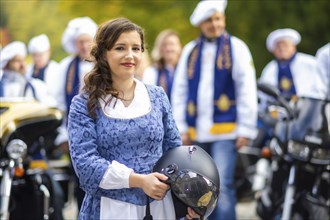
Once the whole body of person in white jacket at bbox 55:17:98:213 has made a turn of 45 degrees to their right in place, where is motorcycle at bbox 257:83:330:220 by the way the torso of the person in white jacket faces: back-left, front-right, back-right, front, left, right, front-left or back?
front-left

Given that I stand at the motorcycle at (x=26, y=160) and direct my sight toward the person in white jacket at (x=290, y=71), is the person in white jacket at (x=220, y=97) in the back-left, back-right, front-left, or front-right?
front-right

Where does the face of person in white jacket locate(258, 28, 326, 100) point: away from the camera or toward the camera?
toward the camera

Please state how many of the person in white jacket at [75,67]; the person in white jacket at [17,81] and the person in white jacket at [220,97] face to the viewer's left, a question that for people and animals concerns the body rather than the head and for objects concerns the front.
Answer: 0

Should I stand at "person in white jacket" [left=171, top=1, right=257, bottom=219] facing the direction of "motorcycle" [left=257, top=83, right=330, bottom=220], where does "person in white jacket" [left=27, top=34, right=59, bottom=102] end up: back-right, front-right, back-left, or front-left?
back-left

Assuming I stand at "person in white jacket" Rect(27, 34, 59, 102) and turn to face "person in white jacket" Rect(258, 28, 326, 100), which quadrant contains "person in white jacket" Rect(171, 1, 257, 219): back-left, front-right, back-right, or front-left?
front-right

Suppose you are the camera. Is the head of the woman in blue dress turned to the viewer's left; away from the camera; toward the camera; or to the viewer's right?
toward the camera

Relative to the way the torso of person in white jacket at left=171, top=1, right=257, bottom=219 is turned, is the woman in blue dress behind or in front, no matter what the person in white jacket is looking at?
in front

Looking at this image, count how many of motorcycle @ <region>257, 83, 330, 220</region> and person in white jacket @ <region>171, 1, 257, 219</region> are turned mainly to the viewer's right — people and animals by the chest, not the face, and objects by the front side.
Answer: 0

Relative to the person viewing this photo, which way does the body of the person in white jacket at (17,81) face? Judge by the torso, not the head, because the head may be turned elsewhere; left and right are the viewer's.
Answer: facing the viewer and to the right of the viewer

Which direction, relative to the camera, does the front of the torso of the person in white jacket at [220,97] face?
toward the camera

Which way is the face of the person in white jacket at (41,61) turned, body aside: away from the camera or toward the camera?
toward the camera

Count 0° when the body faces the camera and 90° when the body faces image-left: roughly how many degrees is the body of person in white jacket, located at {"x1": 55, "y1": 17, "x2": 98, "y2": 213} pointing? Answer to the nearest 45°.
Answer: approximately 315°
